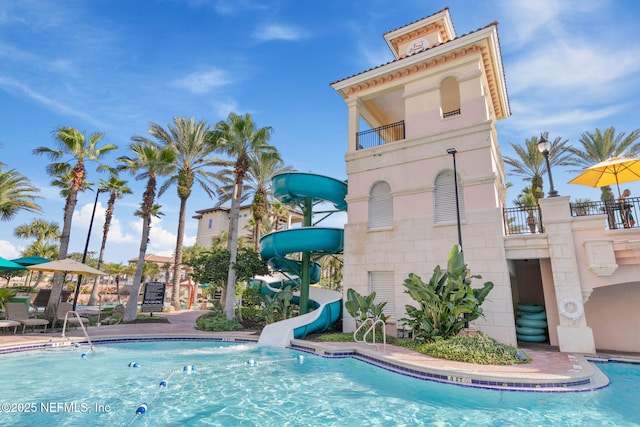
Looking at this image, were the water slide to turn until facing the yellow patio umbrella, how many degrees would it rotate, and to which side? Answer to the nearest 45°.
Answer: approximately 90° to its left

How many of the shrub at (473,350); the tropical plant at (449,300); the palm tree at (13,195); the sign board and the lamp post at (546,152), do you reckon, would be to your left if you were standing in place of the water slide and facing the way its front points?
3

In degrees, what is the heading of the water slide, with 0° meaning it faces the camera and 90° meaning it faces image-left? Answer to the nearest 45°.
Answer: approximately 45°

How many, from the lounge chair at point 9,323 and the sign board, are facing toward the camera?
1

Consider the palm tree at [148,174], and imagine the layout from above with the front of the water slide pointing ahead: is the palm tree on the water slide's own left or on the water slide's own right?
on the water slide's own right

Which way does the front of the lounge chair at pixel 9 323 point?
to the viewer's right

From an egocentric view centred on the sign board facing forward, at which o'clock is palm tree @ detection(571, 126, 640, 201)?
The palm tree is roughly at 10 o'clock from the sign board.
